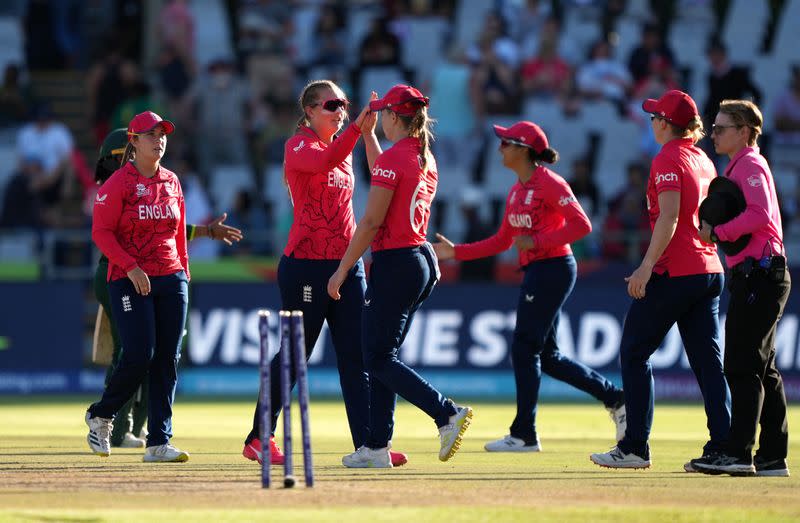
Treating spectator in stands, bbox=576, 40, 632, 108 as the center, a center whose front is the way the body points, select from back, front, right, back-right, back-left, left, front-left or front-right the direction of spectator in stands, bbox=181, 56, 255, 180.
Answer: right

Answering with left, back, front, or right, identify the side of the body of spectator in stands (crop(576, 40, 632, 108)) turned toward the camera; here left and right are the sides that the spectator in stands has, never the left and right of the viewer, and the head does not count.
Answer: front

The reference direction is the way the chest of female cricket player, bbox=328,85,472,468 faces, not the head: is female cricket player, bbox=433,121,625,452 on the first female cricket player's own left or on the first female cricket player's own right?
on the first female cricket player's own right

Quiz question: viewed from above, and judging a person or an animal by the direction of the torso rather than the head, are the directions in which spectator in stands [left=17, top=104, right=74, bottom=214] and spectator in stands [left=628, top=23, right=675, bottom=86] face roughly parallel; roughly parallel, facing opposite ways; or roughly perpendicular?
roughly parallel

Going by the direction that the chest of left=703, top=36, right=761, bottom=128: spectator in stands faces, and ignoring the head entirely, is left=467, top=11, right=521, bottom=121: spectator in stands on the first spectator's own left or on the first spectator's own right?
on the first spectator's own right

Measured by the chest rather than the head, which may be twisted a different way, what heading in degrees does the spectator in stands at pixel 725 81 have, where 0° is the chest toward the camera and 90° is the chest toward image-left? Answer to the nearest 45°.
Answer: approximately 0°

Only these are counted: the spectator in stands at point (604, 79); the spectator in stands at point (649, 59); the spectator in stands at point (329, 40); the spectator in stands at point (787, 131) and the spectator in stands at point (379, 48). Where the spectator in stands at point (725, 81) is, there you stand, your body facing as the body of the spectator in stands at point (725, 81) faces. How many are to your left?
1

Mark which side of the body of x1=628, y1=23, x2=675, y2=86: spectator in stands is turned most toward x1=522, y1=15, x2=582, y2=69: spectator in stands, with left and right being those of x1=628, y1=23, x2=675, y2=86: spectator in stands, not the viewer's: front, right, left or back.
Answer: right

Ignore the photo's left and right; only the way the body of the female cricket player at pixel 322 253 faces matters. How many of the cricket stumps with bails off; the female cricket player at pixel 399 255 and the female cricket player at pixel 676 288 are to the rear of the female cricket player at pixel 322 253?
0

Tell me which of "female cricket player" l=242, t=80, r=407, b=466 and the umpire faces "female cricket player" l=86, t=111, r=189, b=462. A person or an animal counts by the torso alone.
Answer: the umpire

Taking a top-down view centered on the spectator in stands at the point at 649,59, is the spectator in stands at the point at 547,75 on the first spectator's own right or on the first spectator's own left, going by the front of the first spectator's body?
on the first spectator's own right

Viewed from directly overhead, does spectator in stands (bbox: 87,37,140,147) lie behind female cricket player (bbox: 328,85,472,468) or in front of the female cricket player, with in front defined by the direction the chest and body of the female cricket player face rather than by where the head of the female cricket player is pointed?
in front

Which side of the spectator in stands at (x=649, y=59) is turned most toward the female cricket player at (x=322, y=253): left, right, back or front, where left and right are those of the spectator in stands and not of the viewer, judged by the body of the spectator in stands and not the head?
front

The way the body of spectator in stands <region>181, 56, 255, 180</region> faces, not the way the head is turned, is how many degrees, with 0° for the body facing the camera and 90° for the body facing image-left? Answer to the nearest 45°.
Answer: approximately 0°

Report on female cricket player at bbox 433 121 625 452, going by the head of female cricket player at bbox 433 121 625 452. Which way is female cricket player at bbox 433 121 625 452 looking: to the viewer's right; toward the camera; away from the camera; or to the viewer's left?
to the viewer's left

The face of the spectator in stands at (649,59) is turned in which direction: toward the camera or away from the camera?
toward the camera

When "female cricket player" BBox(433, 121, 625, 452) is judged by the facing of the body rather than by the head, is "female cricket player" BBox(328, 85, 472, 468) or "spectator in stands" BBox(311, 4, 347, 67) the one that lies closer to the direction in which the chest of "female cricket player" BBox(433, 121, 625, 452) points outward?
the female cricket player

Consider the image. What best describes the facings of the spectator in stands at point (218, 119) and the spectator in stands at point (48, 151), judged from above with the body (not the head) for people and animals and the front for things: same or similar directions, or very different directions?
same or similar directions

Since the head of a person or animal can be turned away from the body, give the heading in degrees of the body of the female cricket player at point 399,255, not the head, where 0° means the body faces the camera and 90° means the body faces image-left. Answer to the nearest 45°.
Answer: approximately 135°
